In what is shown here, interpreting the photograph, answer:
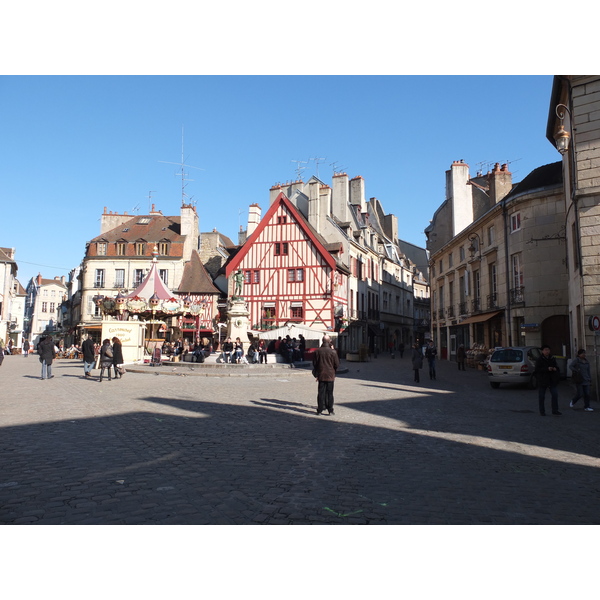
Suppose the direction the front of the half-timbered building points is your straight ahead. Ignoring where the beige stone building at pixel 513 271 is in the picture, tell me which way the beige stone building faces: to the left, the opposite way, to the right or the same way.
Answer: to the right

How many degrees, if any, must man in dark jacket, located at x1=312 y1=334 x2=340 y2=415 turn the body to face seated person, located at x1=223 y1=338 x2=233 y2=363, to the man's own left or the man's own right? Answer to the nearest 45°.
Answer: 0° — they already face them

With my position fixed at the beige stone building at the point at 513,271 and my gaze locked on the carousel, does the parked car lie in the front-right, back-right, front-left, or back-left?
front-left

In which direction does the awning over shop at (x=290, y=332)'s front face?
toward the camera

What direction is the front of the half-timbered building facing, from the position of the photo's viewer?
facing the viewer

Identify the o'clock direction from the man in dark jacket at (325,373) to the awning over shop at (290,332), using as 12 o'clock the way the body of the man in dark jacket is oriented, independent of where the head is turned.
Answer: The awning over shop is roughly at 12 o'clock from the man in dark jacket.

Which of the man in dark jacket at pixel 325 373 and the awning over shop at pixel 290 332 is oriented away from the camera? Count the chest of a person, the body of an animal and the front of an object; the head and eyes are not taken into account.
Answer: the man in dark jacket

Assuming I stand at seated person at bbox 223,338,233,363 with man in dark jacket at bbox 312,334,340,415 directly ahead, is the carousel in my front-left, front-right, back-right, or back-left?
back-right

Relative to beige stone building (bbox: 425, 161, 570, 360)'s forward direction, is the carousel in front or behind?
in front

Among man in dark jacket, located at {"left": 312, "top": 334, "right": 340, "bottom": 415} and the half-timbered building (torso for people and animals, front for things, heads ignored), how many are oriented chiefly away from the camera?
1

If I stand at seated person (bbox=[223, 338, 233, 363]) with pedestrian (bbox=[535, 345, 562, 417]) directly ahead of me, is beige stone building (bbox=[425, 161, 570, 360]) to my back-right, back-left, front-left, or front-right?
front-left

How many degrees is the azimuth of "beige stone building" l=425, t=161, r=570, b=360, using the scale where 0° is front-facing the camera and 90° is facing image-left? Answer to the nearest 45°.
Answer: approximately 45°

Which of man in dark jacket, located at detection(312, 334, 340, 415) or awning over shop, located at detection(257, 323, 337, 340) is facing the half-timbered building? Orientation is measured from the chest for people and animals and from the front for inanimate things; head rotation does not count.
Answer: the man in dark jacket

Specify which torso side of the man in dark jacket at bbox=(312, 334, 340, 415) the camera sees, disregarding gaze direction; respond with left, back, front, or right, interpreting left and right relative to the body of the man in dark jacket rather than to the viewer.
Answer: back

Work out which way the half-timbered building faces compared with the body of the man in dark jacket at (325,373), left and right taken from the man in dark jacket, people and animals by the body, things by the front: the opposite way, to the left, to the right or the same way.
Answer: the opposite way

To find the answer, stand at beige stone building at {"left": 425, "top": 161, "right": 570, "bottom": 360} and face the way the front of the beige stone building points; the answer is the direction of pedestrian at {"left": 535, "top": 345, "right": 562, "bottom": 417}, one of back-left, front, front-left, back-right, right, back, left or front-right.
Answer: front-left

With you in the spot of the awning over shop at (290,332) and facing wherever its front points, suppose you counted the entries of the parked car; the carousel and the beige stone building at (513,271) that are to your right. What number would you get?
1

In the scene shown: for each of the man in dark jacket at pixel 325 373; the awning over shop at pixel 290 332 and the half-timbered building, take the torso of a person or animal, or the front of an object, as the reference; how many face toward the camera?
2
